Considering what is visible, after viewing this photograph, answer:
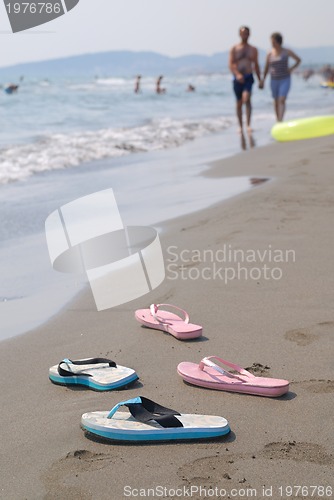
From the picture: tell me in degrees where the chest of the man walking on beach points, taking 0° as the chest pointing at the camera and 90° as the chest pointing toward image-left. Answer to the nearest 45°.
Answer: approximately 0°

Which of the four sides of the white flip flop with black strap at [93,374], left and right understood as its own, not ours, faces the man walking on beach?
right

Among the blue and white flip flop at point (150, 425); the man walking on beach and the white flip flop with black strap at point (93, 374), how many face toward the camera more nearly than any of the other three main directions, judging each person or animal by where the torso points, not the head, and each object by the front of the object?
1

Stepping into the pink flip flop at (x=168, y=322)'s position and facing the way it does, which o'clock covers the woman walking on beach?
The woman walking on beach is roughly at 2 o'clock from the pink flip flop.

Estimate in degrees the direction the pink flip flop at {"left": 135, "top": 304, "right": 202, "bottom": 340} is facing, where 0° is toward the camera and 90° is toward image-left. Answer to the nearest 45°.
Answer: approximately 135°

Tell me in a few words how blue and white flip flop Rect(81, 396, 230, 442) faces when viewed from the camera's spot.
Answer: facing to the left of the viewer

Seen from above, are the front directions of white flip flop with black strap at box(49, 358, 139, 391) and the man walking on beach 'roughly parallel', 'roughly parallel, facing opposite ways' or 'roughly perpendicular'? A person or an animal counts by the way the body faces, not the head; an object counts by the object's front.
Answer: roughly perpendicular

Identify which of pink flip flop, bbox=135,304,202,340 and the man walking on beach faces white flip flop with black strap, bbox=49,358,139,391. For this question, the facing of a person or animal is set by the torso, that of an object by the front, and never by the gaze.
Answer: the man walking on beach

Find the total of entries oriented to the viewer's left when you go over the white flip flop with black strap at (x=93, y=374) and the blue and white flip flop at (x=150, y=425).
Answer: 2

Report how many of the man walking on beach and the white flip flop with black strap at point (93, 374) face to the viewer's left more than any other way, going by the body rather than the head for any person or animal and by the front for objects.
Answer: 1

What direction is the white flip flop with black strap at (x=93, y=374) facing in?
to the viewer's left
